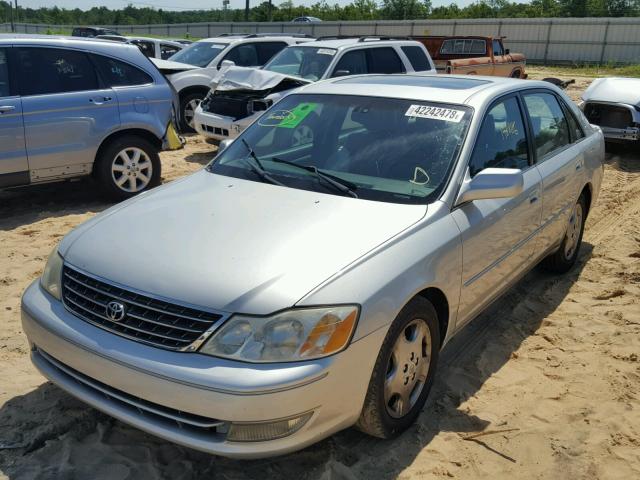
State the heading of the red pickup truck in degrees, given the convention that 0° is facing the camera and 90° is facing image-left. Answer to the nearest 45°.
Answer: approximately 225°

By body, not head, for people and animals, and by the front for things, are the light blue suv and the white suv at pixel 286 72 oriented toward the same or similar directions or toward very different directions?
same or similar directions

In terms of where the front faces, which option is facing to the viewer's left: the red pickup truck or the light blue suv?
the light blue suv

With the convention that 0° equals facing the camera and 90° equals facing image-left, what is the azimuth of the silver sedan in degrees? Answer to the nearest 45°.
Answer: approximately 45°

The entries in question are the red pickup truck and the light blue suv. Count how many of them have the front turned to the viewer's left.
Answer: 1

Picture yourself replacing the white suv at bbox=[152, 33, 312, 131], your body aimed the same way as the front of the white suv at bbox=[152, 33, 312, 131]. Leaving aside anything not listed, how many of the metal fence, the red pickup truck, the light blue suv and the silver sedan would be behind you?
2

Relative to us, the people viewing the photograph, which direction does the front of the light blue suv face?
facing to the left of the viewer

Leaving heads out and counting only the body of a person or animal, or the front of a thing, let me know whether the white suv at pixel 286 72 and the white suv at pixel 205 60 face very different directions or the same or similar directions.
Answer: same or similar directions

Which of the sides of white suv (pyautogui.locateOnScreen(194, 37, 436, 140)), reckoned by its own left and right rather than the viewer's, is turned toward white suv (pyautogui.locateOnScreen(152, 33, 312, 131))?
right

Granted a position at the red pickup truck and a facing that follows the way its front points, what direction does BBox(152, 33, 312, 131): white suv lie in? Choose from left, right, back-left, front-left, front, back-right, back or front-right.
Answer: back

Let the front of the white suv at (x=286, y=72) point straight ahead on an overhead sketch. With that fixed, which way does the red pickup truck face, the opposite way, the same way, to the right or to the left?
the opposite way

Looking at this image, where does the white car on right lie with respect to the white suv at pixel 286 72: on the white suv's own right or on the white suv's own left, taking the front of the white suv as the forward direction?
on the white suv's own left
